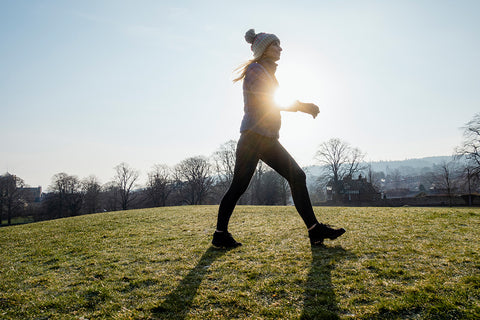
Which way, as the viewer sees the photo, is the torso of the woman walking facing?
to the viewer's right

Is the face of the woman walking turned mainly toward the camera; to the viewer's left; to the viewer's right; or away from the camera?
to the viewer's right
